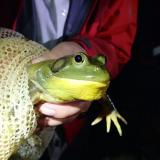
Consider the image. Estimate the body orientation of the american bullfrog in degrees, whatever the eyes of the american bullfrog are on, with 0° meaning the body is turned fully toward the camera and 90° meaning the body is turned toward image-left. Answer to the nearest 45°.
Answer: approximately 315°
